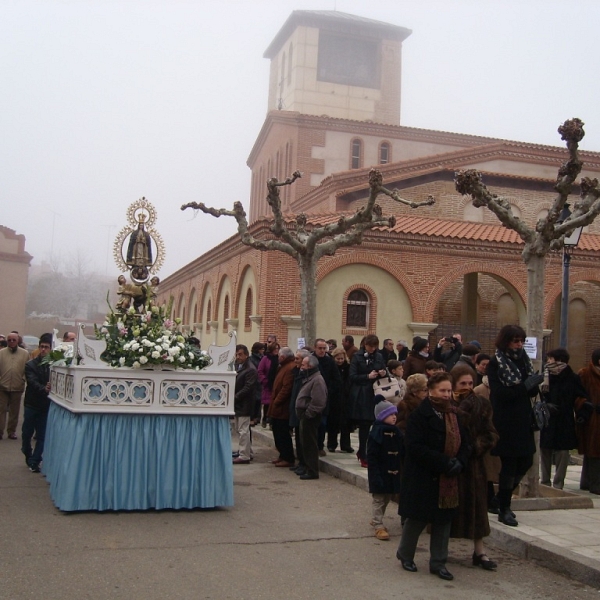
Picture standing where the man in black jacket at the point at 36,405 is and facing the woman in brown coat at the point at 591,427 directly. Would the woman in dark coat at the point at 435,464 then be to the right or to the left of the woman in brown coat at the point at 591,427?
right

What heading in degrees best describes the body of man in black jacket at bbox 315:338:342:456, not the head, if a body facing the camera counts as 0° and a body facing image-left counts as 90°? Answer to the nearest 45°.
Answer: approximately 45°

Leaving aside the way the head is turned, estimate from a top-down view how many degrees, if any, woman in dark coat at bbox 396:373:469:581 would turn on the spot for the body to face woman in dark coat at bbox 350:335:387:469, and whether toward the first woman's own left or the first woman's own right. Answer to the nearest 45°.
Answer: approximately 135° to the first woman's own left

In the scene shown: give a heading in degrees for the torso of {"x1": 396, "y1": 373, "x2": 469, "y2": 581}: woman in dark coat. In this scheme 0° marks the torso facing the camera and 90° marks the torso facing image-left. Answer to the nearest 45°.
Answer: approximately 315°

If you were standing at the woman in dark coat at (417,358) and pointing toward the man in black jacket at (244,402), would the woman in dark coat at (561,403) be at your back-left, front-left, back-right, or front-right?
back-left

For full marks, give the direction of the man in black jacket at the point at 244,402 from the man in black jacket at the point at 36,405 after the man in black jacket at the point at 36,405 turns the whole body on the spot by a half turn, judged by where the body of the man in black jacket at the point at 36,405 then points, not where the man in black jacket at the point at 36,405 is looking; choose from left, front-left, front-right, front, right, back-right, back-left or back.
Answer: back-right

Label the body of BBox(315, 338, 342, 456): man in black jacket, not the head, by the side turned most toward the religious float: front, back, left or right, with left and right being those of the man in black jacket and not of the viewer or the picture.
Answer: front

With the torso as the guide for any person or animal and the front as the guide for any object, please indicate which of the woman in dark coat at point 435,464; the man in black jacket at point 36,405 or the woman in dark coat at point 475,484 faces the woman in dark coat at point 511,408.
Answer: the man in black jacket

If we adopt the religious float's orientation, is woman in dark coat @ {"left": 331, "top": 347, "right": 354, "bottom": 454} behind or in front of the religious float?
behind
